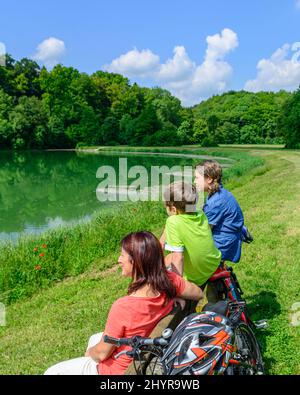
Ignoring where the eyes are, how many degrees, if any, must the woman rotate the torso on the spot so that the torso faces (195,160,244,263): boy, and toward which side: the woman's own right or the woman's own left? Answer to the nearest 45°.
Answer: approximately 90° to the woman's own right

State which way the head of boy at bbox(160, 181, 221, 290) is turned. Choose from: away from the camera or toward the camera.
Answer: away from the camera

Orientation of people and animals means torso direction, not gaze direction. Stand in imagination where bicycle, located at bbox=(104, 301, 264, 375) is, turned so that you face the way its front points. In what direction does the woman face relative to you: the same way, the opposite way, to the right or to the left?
to the right

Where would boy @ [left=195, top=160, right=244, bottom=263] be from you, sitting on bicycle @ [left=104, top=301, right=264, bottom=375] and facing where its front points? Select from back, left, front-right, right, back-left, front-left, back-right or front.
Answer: back-right

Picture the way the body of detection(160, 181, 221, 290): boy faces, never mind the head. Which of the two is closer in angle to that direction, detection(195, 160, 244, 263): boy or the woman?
the boy

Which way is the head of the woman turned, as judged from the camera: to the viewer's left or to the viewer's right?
to the viewer's left

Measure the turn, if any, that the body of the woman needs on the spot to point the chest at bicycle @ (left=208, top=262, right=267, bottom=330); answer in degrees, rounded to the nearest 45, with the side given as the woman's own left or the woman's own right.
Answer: approximately 90° to the woman's own right

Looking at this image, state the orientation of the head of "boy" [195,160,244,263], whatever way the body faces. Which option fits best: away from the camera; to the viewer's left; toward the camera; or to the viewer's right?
to the viewer's left

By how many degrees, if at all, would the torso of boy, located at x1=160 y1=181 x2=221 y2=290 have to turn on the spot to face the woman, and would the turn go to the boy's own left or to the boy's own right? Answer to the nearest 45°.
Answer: approximately 135° to the boy's own left

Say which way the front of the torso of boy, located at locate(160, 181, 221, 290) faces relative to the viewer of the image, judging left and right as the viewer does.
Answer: facing away from the viewer and to the left of the viewer
